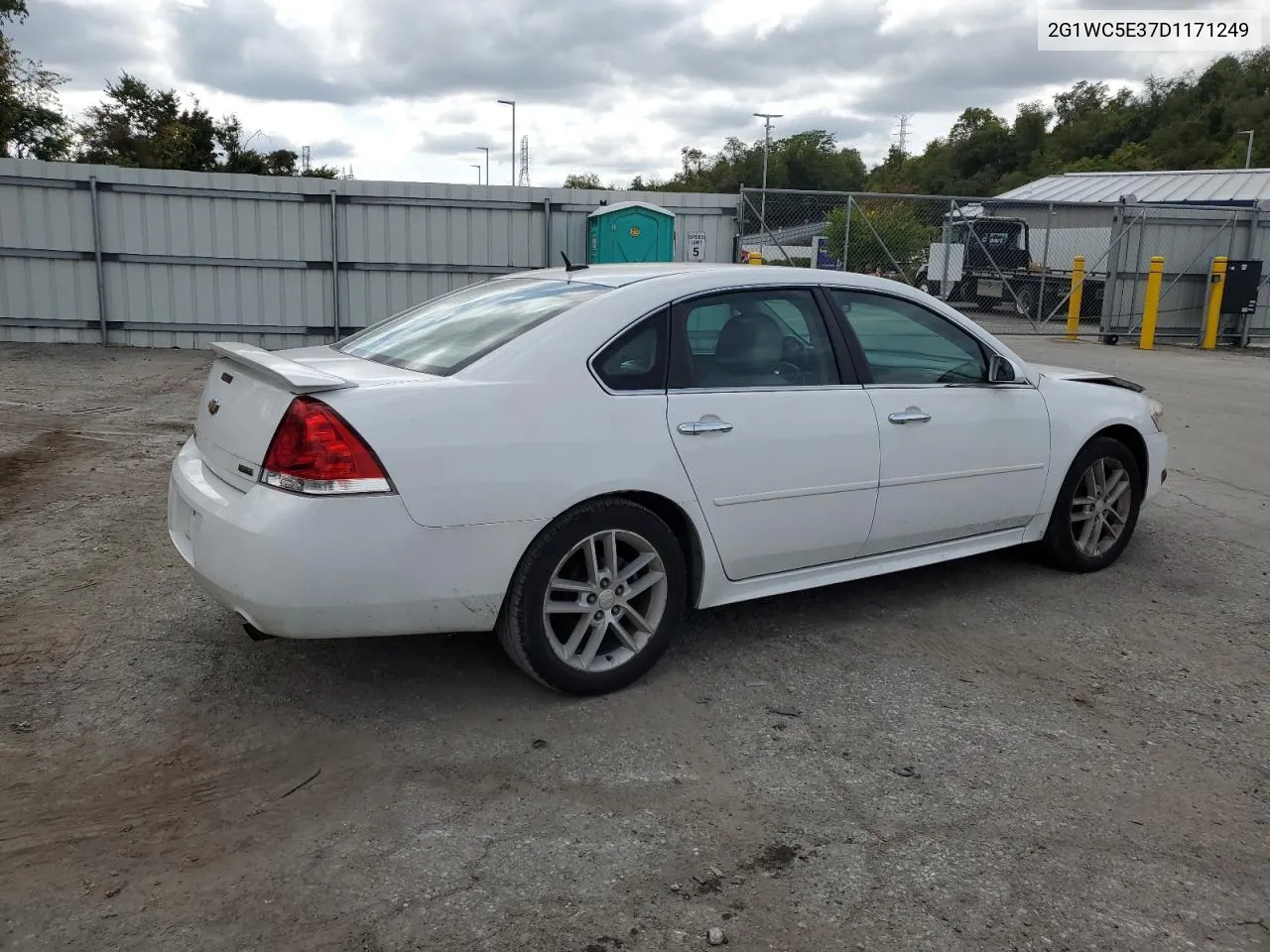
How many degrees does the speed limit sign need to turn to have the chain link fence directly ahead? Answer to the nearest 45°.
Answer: approximately 135° to its left

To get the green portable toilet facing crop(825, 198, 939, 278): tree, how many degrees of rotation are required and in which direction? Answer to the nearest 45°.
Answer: approximately 135° to its left

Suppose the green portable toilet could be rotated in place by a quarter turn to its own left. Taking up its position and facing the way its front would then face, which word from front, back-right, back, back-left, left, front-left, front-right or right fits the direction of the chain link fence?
front-left

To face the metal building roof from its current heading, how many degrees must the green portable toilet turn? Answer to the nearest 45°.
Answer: approximately 135° to its left

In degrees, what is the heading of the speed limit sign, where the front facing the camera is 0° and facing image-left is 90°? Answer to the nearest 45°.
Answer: approximately 0°

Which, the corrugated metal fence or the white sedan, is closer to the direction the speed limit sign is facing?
the white sedan

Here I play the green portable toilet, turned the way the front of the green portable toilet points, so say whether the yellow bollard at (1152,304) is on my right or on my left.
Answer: on my left

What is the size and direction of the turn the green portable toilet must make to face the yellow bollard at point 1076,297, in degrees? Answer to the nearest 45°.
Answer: approximately 135° to its left

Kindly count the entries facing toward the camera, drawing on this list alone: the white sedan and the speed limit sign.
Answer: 1

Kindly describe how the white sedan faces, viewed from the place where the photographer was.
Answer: facing away from the viewer and to the right of the viewer

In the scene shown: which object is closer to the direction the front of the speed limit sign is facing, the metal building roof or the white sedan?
the white sedan

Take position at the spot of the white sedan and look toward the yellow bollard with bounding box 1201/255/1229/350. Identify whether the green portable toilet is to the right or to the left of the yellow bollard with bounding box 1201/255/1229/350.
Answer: left
